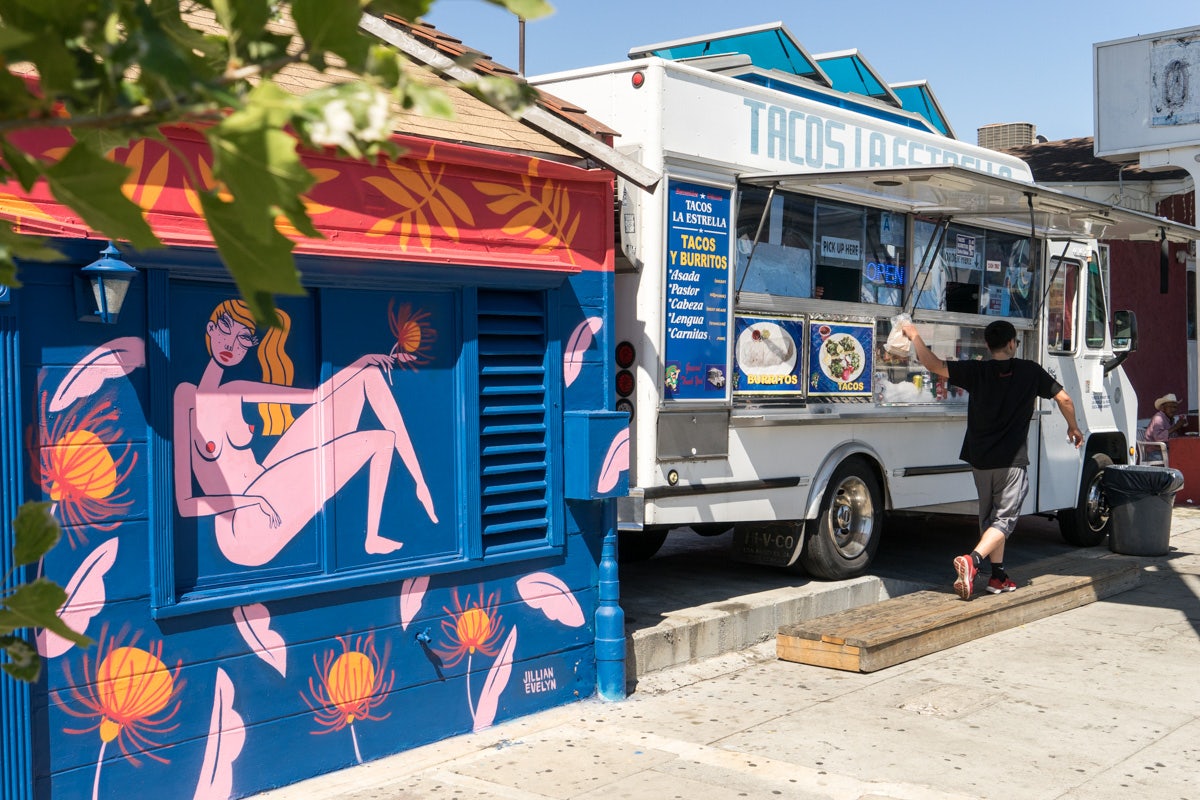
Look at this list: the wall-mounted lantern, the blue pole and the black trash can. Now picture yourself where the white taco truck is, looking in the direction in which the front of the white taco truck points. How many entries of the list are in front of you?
1

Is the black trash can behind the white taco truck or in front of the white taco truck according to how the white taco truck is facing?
in front

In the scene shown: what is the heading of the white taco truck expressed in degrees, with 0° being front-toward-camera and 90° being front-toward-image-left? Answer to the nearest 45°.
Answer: approximately 225°

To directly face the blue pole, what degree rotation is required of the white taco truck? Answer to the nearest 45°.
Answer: approximately 180°

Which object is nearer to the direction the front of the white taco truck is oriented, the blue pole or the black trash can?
the black trash can

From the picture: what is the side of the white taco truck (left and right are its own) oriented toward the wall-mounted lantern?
back

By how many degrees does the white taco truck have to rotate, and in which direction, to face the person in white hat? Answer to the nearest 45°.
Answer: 0° — it already faces them
